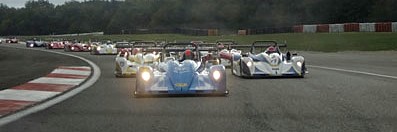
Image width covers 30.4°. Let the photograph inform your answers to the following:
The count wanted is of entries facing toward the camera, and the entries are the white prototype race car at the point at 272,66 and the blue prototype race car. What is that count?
2

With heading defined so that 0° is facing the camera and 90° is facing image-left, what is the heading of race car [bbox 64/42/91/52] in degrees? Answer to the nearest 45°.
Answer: approximately 315°

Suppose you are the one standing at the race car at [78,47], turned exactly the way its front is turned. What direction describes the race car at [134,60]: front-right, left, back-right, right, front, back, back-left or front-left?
front-right

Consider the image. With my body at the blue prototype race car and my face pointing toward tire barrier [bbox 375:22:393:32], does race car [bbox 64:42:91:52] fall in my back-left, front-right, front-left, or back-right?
front-left

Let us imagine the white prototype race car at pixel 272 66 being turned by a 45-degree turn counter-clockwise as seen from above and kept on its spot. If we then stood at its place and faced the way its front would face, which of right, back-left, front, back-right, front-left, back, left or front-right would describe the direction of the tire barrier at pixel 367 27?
back-left

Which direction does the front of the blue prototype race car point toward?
toward the camera

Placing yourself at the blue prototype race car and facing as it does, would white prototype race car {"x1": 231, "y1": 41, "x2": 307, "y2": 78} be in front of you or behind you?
behind

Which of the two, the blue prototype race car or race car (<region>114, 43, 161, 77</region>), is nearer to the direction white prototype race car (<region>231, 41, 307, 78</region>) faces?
the blue prototype race car

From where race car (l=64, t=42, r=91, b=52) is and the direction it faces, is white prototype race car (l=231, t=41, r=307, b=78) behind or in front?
in front

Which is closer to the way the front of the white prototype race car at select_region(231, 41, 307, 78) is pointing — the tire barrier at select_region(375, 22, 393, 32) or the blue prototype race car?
the blue prototype race car

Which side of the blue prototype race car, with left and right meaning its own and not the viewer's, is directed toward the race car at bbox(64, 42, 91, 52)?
back

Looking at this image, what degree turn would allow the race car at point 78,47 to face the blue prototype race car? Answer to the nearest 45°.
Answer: approximately 45° to its right

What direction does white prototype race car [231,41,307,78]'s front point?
toward the camera

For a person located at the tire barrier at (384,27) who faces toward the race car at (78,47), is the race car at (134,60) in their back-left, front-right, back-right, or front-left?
front-left

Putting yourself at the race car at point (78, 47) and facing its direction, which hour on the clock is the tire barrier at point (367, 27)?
The tire barrier is roughly at 8 o'clock from the race car.
